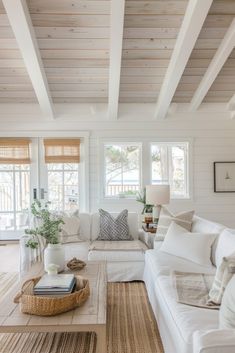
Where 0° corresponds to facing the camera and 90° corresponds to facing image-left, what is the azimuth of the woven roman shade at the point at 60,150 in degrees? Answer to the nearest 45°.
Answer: approximately 0°

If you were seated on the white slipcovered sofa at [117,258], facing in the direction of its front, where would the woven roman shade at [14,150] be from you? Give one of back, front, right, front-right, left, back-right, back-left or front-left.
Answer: back-right

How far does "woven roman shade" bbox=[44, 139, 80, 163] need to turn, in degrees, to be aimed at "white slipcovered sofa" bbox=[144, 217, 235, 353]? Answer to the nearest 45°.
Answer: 0° — it already faces it

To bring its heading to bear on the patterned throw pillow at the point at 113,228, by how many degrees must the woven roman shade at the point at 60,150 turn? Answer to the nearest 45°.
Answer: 0° — it already faces it

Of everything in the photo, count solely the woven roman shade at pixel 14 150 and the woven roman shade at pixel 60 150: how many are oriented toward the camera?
2

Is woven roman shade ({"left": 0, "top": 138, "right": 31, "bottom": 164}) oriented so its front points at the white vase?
yes

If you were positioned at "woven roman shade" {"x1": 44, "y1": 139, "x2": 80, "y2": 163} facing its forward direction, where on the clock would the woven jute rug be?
The woven jute rug is roughly at 12 o'clock from the woven roman shade.

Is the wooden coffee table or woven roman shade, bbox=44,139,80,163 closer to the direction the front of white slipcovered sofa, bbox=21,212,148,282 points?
the wooden coffee table

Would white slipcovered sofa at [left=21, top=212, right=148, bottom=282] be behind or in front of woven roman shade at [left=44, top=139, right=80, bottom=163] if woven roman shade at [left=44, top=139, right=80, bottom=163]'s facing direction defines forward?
in front

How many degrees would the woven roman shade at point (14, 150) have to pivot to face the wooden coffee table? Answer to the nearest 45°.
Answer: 0° — it already faces it

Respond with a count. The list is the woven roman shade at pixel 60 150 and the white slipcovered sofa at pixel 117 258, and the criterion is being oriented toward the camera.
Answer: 2

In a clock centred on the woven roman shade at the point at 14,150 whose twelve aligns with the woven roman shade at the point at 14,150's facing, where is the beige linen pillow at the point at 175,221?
The beige linen pillow is roughly at 11 o'clock from the woven roman shade.
